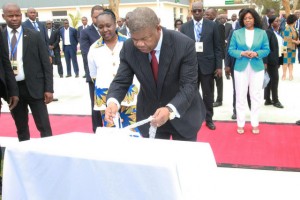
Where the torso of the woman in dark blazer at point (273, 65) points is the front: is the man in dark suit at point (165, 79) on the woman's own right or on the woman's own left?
on the woman's own right

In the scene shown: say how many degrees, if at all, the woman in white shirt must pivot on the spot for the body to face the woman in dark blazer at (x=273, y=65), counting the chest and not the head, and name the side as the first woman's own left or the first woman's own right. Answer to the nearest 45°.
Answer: approximately 135° to the first woman's own left

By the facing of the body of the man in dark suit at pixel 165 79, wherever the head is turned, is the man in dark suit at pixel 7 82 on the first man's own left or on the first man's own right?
on the first man's own right

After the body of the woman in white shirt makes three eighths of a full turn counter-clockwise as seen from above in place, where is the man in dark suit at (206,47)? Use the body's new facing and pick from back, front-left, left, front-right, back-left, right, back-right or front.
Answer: front

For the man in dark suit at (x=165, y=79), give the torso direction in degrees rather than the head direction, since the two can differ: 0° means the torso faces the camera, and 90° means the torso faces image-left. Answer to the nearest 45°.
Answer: approximately 45°
